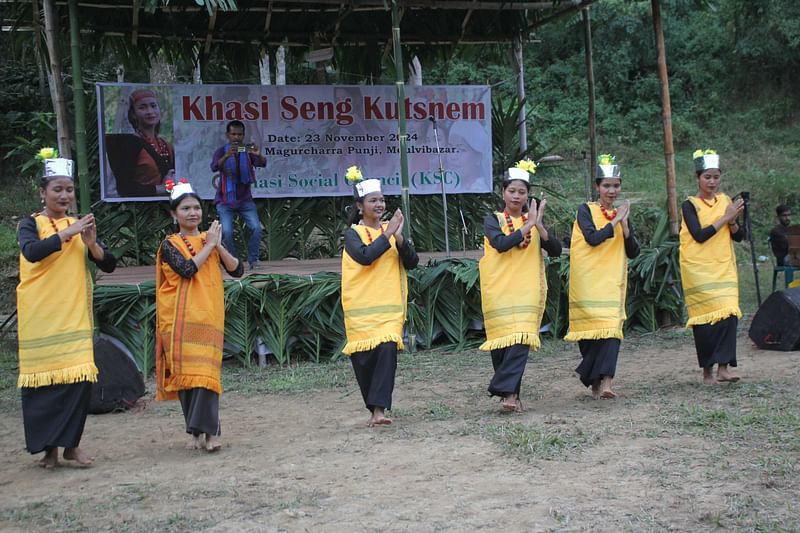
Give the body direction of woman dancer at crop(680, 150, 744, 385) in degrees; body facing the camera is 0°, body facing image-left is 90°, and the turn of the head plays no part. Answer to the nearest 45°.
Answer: approximately 315°

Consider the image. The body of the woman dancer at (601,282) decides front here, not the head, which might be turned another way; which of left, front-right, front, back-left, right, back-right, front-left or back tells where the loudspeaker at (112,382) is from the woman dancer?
back-right

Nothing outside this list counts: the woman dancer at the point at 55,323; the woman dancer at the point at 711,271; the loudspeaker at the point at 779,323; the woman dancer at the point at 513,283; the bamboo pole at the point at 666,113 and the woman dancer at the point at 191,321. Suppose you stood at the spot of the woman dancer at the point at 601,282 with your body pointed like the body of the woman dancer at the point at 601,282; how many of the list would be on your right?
3

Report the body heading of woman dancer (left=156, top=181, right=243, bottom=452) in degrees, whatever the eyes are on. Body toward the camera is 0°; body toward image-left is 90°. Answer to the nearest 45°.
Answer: approximately 315°

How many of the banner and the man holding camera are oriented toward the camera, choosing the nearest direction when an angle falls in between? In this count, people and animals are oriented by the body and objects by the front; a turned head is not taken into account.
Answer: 2

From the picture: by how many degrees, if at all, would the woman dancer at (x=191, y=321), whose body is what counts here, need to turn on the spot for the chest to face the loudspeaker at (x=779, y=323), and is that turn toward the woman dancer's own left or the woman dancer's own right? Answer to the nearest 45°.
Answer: approximately 45° to the woman dancer's own left

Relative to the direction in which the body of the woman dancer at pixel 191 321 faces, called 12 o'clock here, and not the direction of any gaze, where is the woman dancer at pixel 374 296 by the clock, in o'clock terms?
the woman dancer at pixel 374 296 is roughly at 10 o'clock from the woman dancer at pixel 191 321.

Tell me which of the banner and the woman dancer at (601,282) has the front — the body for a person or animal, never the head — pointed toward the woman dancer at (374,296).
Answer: the banner

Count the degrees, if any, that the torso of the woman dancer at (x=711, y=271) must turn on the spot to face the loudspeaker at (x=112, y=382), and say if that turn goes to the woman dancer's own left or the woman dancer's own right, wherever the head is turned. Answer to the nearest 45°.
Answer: approximately 135° to the woman dancer's own right

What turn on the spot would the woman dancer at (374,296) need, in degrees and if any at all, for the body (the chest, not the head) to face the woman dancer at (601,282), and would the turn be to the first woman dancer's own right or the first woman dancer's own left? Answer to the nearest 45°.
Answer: approximately 45° to the first woman dancer's own left

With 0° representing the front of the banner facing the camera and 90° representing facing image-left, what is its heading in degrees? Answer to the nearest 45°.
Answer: approximately 0°

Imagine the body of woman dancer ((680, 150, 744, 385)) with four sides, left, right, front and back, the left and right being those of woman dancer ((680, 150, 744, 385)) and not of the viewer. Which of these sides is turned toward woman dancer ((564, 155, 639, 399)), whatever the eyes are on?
right
